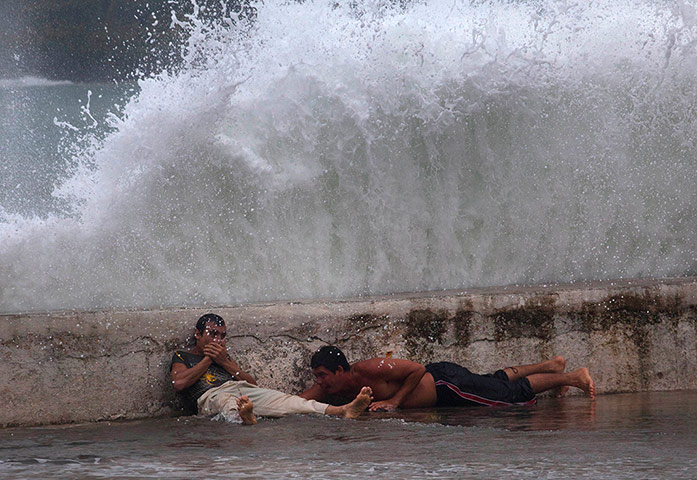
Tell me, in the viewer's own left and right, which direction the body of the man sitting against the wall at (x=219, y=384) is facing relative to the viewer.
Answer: facing the viewer and to the right of the viewer
